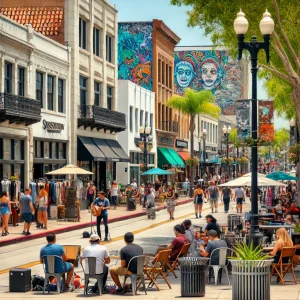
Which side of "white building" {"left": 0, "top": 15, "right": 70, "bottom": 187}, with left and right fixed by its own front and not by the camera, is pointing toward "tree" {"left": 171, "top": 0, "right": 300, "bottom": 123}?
front

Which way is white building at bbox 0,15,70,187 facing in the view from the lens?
facing the viewer and to the right of the viewer

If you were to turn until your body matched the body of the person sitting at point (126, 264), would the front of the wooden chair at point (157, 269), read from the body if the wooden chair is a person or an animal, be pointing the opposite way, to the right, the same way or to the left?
the same way

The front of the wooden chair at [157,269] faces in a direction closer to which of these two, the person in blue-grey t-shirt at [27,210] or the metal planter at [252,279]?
the person in blue-grey t-shirt

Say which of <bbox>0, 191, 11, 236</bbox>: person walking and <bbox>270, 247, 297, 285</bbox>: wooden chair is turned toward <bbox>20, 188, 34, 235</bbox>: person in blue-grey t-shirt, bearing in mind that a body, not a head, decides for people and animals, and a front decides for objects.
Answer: the wooden chair

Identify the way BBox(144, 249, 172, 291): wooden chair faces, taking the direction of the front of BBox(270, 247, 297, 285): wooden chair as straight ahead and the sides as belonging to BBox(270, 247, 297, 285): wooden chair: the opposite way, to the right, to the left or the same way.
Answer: the same way

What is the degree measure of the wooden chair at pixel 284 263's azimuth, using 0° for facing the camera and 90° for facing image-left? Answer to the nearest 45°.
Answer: approximately 135°

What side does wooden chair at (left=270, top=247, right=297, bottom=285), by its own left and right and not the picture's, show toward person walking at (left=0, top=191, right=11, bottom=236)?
front

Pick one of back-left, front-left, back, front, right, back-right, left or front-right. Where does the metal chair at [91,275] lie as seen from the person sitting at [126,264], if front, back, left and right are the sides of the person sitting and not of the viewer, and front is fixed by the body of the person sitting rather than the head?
front-left
